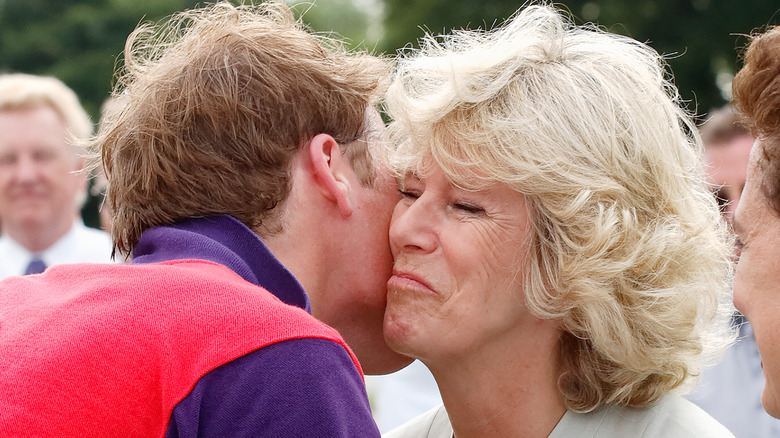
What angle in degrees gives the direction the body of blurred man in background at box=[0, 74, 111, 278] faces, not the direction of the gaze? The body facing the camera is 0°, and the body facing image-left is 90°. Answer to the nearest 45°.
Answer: approximately 0°

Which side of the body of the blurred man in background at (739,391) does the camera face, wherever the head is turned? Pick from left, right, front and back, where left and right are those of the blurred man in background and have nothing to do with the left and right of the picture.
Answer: front

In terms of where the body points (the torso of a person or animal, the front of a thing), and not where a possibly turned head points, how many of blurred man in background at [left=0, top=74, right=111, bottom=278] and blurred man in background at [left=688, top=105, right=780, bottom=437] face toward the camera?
2

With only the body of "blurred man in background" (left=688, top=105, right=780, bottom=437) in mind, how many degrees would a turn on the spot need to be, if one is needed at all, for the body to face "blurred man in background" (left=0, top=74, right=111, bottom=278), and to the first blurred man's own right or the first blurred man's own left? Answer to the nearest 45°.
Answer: approximately 90° to the first blurred man's own right

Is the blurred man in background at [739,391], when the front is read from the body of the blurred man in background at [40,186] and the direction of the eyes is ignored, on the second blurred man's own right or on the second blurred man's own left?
on the second blurred man's own left
